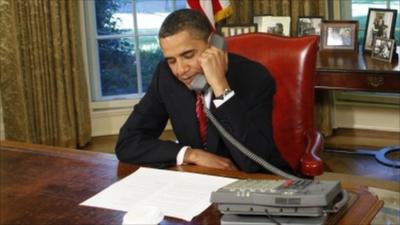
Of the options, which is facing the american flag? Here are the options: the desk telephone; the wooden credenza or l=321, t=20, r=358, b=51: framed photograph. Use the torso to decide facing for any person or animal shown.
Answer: the desk telephone

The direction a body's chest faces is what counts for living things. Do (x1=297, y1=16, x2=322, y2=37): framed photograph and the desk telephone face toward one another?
yes

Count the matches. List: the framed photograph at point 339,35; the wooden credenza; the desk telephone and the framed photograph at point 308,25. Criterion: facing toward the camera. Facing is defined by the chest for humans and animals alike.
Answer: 3

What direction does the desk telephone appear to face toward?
away from the camera

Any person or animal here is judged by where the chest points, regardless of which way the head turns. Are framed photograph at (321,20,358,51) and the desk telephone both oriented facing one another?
yes

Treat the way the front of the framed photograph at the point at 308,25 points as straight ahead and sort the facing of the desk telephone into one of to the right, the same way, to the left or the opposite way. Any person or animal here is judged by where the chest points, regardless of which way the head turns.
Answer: the opposite way

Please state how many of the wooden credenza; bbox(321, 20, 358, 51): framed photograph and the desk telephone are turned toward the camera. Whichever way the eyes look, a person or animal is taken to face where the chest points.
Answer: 2

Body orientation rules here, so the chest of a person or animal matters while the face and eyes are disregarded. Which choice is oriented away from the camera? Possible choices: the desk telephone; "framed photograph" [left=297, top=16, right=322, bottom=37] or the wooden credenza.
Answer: the desk telephone

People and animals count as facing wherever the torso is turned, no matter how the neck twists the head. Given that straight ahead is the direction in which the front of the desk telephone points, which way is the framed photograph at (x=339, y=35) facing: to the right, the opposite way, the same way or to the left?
the opposite way

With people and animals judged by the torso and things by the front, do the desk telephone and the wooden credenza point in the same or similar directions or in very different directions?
very different directions

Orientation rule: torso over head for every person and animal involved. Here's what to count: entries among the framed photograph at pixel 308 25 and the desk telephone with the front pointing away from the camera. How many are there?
1
